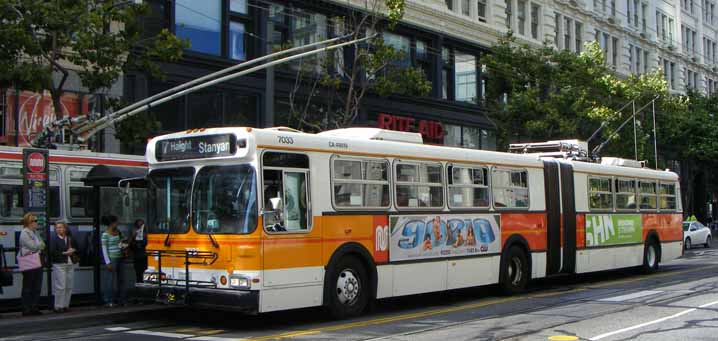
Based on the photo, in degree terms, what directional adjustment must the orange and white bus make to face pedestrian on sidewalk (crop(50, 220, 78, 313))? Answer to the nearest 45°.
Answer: approximately 45° to its right

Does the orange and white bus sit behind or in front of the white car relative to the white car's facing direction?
in front

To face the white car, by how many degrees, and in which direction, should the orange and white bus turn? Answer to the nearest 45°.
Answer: approximately 180°

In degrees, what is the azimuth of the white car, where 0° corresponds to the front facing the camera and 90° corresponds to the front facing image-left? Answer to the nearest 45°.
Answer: approximately 45°

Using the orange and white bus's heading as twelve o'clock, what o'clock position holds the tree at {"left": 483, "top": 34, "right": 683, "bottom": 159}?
The tree is roughly at 5 o'clock from the orange and white bus.

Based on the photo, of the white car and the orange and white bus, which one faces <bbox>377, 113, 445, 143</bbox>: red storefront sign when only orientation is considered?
the white car

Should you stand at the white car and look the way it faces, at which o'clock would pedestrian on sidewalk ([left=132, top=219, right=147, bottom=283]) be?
The pedestrian on sidewalk is roughly at 11 o'clock from the white car.

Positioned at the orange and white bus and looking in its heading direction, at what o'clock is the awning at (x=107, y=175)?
The awning is roughly at 2 o'clock from the orange and white bus.

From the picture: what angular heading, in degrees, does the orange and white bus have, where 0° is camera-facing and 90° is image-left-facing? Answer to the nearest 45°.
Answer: approximately 45°

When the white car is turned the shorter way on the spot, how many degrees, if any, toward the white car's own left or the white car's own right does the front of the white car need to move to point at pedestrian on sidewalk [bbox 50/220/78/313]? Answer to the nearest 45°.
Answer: approximately 45° to the white car's own left

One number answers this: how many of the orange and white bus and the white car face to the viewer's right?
0
